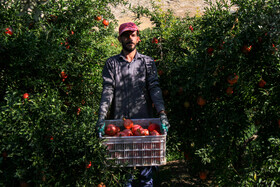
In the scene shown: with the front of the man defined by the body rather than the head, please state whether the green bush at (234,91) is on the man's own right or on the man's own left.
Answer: on the man's own left

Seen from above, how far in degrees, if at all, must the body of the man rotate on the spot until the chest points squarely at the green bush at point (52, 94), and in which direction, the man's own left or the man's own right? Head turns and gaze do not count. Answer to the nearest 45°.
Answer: approximately 90° to the man's own right

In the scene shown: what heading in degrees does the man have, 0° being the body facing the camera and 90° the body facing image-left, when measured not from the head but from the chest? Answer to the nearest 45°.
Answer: approximately 0°
